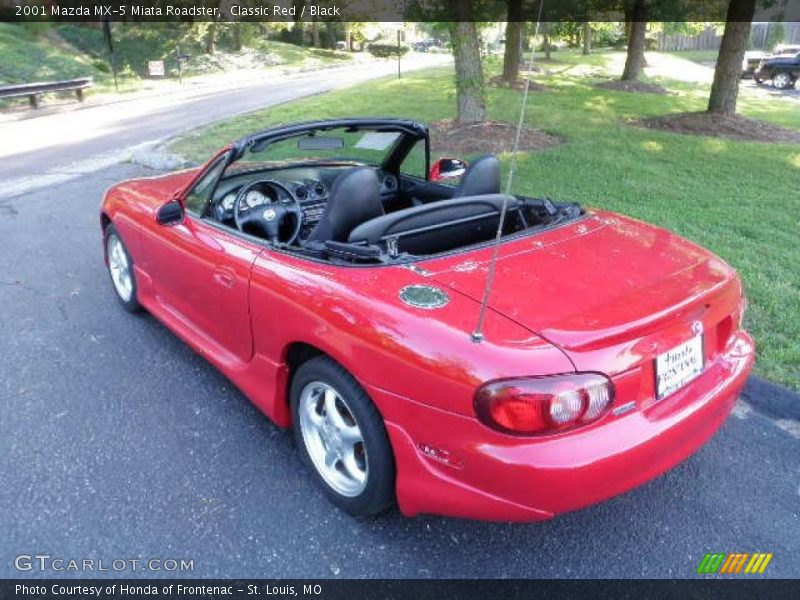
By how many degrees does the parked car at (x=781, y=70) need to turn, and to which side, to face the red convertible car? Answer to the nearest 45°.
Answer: approximately 90° to its left

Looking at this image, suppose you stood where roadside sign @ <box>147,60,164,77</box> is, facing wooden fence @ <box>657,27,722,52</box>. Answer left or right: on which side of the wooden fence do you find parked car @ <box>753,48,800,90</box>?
right

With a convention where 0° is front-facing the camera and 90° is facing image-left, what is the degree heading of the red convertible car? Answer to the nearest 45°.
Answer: approximately 135°

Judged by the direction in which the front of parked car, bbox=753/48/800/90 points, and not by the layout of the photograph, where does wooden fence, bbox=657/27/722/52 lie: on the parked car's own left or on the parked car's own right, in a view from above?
on the parked car's own right

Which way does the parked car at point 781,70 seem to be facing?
to the viewer's left

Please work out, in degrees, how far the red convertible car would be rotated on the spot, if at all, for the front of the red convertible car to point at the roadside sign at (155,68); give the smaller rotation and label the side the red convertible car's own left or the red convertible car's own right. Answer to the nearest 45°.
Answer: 0° — it already faces it

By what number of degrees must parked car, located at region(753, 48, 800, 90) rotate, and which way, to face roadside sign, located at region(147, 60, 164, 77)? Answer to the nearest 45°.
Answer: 0° — it already faces it
